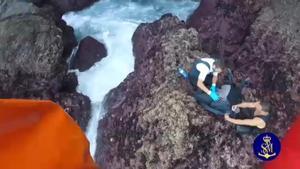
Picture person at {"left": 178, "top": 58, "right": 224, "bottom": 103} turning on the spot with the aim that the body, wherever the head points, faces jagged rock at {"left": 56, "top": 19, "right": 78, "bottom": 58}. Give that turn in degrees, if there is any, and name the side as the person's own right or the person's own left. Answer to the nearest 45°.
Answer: approximately 180°

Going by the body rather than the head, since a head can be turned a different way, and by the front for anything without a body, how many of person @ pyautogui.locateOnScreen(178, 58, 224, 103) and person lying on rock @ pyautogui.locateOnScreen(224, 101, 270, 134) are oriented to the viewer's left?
1

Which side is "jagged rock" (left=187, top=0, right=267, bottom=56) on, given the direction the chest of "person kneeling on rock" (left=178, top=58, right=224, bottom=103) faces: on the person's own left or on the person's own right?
on the person's own left

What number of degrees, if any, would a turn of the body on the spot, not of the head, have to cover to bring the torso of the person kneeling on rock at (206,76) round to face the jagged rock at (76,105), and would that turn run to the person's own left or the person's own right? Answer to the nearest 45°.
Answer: approximately 135° to the person's own right

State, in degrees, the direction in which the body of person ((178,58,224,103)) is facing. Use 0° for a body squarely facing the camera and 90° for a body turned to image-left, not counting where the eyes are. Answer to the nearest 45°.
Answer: approximately 315°

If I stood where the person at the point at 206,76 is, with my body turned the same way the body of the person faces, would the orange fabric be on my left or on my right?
on my right

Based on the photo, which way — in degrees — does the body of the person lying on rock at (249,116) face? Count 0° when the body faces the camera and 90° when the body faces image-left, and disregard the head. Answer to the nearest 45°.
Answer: approximately 90°

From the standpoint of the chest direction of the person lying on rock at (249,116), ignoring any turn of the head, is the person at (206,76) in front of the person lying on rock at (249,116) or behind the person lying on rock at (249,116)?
in front
